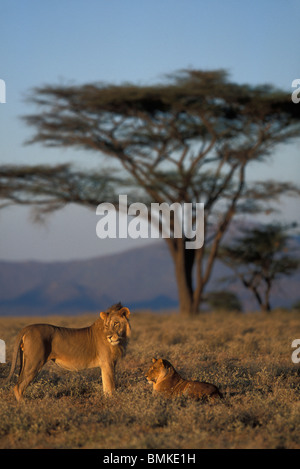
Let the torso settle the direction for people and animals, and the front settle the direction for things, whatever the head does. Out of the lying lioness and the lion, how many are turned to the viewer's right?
1

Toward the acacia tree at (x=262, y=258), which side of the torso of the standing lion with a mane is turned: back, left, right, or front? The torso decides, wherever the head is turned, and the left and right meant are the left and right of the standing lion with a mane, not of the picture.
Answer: left

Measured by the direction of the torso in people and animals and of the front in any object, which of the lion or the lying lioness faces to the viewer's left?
the lying lioness

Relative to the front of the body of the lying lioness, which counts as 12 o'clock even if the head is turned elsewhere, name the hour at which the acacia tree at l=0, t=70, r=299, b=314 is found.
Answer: The acacia tree is roughly at 3 o'clock from the lying lioness.

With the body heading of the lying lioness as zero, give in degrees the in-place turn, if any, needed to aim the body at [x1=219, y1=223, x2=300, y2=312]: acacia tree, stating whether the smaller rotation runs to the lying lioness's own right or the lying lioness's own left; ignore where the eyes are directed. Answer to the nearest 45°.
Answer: approximately 90° to the lying lioness's own right

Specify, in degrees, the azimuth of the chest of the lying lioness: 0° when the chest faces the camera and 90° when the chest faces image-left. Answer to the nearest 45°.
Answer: approximately 90°

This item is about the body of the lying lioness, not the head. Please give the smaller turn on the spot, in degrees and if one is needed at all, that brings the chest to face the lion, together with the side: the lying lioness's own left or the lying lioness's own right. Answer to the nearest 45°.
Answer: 0° — it already faces it

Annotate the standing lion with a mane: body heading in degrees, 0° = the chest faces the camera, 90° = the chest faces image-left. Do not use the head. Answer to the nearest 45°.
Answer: approximately 270°

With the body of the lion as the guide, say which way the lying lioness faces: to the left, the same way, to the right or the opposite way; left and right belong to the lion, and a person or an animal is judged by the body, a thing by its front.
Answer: the opposite way
